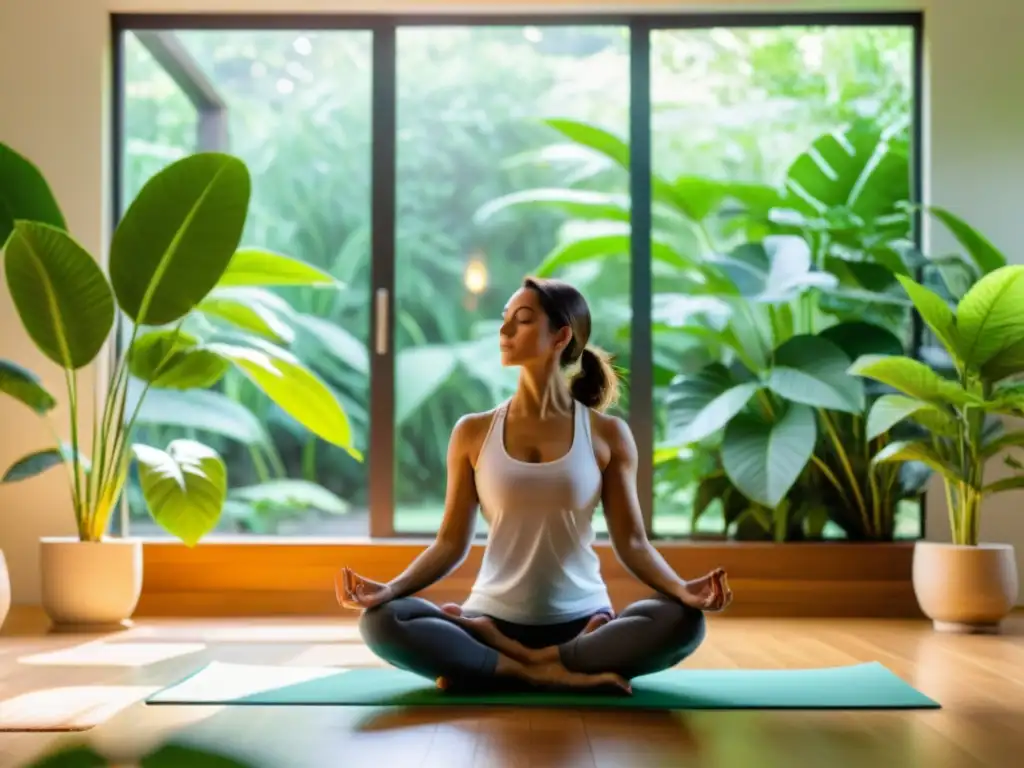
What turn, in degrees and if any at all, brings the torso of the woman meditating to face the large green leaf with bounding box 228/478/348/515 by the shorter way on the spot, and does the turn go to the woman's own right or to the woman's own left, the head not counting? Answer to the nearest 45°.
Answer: approximately 135° to the woman's own right

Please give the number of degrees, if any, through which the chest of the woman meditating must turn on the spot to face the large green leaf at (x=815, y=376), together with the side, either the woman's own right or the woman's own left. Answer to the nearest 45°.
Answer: approximately 135° to the woman's own left

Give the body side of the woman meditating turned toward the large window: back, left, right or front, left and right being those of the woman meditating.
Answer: back

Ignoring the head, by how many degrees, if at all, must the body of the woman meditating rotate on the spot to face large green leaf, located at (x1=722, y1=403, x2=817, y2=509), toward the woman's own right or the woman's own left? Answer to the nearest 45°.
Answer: approximately 135° to the woman's own left

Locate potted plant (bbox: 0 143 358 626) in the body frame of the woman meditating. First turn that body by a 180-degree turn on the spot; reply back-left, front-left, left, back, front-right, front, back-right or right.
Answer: front-left

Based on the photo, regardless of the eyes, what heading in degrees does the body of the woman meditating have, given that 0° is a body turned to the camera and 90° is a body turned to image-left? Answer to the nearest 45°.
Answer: approximately 0°

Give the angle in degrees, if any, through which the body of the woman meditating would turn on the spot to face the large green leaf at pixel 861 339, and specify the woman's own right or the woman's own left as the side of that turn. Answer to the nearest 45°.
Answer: approximately 135° to the woman's own left
